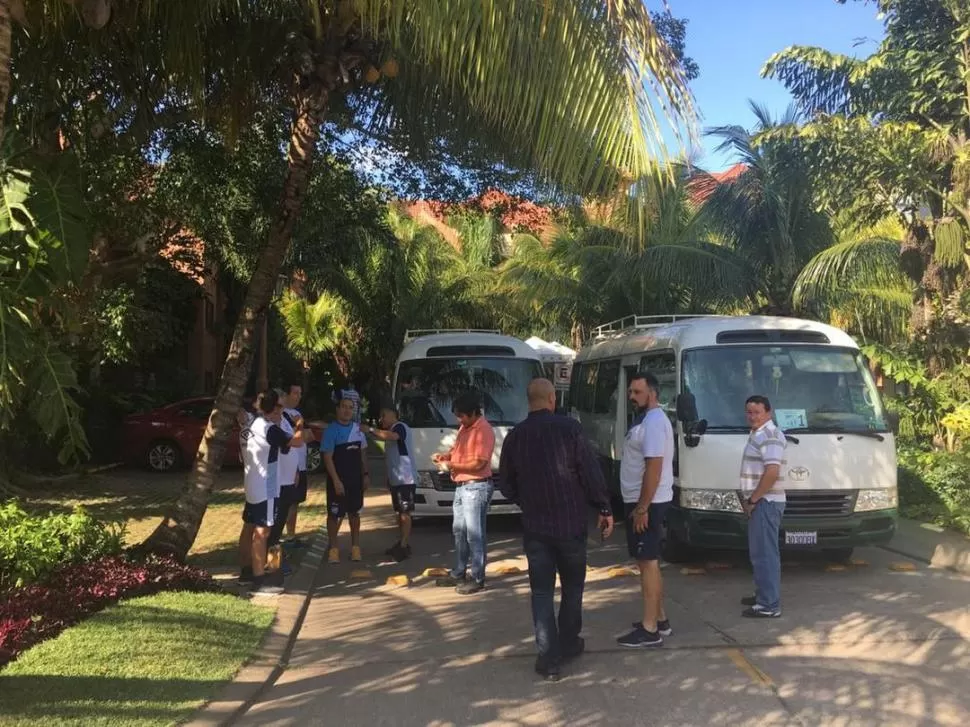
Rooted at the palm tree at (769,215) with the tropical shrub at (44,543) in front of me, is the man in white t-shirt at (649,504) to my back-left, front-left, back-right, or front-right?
front-left

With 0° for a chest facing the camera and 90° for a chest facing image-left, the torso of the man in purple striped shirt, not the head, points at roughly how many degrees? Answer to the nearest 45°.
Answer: approximately 180°

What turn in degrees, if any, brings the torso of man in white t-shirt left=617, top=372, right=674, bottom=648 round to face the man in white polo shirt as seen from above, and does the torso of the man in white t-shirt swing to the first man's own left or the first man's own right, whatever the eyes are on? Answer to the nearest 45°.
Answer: approximately 135° to the first man's own right

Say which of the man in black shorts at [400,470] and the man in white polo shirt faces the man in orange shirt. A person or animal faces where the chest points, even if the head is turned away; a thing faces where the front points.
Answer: the man in white polo shirt

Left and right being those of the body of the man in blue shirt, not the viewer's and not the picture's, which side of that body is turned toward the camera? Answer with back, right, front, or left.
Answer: front

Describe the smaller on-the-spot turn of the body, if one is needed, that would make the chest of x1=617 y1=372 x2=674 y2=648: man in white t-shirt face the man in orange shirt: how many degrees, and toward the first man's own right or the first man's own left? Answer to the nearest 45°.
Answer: approximately 45° to the first man's own right

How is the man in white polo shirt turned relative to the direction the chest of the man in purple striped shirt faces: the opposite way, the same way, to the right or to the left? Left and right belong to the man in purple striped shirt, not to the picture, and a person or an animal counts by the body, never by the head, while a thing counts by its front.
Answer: to the left

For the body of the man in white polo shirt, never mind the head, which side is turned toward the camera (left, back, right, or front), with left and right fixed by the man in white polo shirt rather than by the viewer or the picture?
left

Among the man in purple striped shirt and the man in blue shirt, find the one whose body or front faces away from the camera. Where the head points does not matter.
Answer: the man in purple striped shirt

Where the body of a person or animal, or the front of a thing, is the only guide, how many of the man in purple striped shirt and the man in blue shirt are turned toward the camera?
1

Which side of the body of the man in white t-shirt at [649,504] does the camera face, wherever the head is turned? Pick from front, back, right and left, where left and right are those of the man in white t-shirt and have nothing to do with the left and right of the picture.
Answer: left

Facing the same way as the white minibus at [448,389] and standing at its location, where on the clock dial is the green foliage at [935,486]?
The green foliage is roughly at 9 o'clock from the white minibus.

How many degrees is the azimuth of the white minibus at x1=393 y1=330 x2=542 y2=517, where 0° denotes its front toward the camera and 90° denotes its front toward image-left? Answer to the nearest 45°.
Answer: approximately 0°

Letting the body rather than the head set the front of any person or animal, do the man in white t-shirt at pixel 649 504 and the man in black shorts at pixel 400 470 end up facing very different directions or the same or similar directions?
same or similar directions

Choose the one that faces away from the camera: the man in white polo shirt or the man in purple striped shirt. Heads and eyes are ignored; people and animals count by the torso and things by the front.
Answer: the man in purple striped shirt

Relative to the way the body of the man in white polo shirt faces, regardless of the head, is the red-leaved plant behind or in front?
in front

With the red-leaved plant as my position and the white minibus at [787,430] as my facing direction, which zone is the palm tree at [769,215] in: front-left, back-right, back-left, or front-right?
front-left
